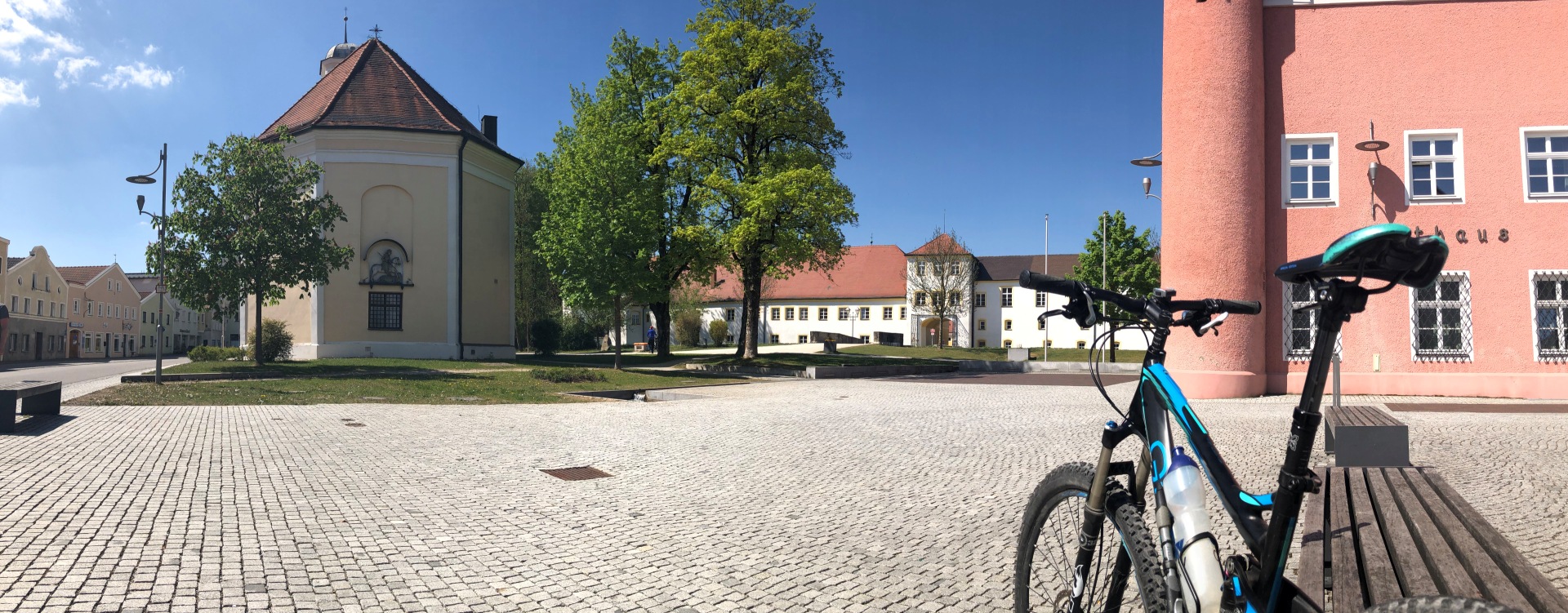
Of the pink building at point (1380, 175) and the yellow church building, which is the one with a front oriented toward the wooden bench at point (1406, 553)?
the pink building

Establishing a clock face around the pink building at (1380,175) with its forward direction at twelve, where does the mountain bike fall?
The mountain bike is roughly at 12 o'clock from the pink building.

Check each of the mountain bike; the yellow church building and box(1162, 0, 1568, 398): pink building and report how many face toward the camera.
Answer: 1

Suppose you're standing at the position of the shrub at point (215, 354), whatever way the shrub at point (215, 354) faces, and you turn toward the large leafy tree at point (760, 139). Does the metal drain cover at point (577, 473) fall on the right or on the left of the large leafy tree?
right

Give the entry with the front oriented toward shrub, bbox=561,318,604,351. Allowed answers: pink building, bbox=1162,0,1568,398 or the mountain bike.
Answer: the mountain bike

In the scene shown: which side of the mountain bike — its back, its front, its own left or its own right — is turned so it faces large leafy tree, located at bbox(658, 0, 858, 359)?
front

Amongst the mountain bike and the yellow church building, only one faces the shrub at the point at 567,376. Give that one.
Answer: the mountain bike

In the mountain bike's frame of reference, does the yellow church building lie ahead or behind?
ahead

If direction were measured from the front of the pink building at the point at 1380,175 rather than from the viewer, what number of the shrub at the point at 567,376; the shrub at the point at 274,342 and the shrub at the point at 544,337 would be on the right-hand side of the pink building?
3

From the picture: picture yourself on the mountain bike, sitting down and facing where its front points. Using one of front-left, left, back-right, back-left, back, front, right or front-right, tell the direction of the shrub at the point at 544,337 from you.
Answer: front

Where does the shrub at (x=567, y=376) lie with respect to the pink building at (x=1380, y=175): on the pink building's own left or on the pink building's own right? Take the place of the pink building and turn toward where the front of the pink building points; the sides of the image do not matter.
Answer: on the pink building's own right

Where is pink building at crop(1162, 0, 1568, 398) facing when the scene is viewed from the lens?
facing the viewer
